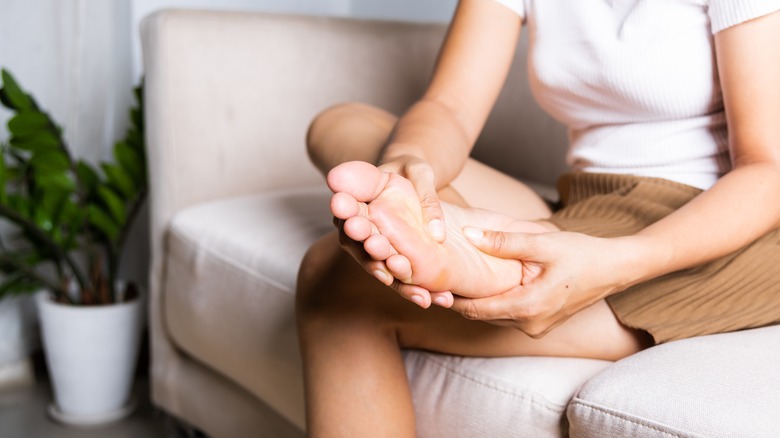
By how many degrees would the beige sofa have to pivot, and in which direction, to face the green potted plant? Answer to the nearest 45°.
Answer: approximately 45° to its right

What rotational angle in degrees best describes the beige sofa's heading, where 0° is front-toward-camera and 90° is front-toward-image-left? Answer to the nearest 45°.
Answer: approximately 45°

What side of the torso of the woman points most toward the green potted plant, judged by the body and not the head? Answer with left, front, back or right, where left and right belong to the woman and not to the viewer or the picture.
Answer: right

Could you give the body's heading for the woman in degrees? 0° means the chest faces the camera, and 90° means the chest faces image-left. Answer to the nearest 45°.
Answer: approximately 45°
